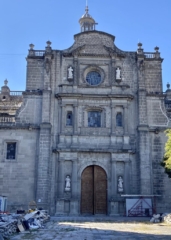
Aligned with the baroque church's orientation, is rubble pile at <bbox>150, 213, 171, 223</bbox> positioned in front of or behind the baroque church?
in front

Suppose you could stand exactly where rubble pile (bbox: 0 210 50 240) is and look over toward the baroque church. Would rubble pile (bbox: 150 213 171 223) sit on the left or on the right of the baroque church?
right

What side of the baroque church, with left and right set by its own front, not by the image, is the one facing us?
front

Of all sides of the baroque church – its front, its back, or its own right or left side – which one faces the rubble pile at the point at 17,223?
front

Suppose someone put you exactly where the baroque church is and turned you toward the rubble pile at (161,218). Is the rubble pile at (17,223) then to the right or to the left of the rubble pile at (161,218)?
right
